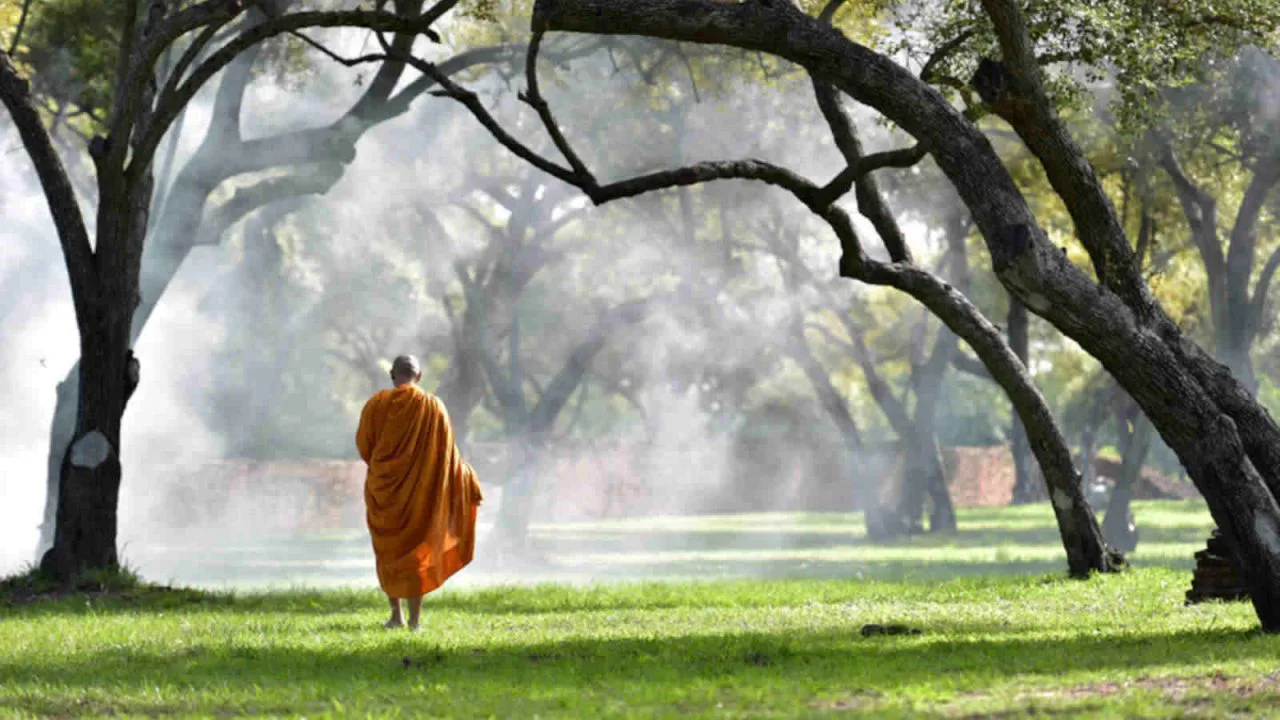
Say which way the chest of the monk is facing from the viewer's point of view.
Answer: away from the camera

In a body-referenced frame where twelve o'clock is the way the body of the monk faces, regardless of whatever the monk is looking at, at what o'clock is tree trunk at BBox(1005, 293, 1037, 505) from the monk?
The tree trunk is roughly at 1 o'clock from the monk.

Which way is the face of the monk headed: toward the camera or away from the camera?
away from the camera

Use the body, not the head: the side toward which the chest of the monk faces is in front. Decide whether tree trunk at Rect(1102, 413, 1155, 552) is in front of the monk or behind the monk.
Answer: in front

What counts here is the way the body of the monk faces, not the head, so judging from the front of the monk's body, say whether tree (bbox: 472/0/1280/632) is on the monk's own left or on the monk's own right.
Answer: on the monk's own right

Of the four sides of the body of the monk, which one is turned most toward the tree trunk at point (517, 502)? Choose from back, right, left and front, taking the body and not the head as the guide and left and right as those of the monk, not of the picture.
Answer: front

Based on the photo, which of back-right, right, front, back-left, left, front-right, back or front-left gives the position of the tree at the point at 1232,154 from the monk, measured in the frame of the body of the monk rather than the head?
front-right
